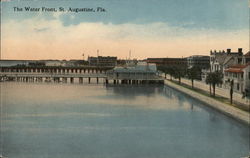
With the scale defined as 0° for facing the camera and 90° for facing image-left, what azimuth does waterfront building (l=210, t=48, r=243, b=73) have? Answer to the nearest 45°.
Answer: approximately 45°
